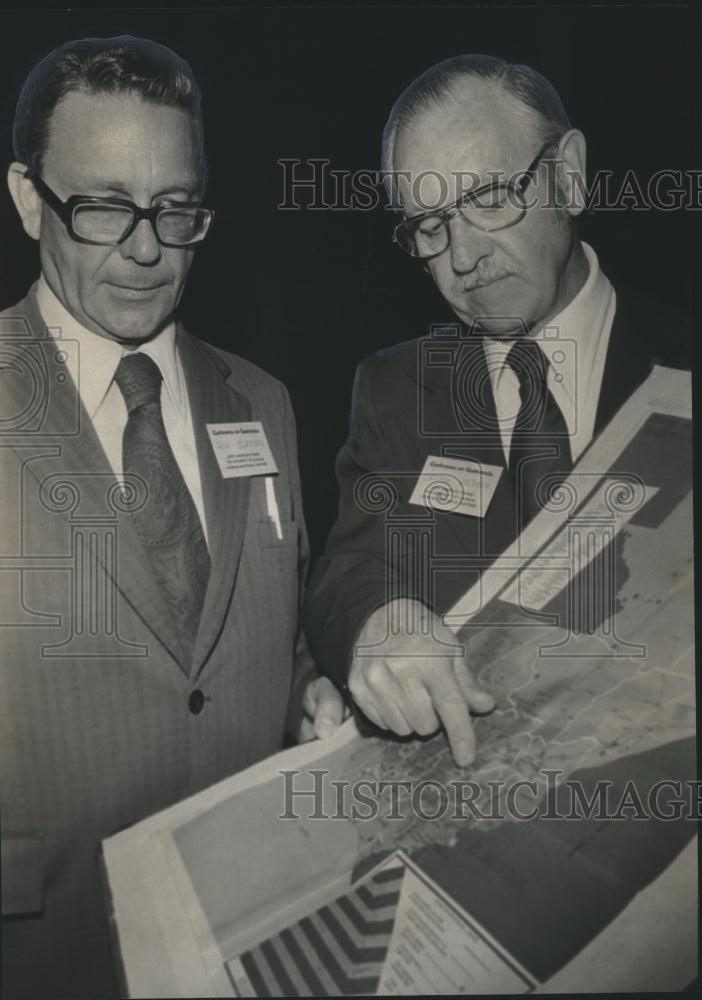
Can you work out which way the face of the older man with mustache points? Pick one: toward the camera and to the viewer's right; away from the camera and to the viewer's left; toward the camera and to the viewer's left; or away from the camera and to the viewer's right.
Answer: toward the camera and to the viewer's left

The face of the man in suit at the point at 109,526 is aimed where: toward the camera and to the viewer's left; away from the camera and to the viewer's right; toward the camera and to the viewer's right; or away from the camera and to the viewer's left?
toward the camera and to the viewer's right

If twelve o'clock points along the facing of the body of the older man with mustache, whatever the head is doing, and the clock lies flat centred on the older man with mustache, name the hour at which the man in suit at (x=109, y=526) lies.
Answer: The man in suit is roughly at 1 o'clock from the older man with mustache.

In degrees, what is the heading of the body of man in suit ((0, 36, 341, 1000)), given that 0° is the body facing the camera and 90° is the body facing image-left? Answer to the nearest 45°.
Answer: approximately 315°

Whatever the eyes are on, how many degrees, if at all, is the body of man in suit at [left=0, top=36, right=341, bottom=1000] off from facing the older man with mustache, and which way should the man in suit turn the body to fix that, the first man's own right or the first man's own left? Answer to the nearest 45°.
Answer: approximately 45° to the first man's own left

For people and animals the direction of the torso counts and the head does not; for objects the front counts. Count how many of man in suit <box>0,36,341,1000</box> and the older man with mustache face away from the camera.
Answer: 0
